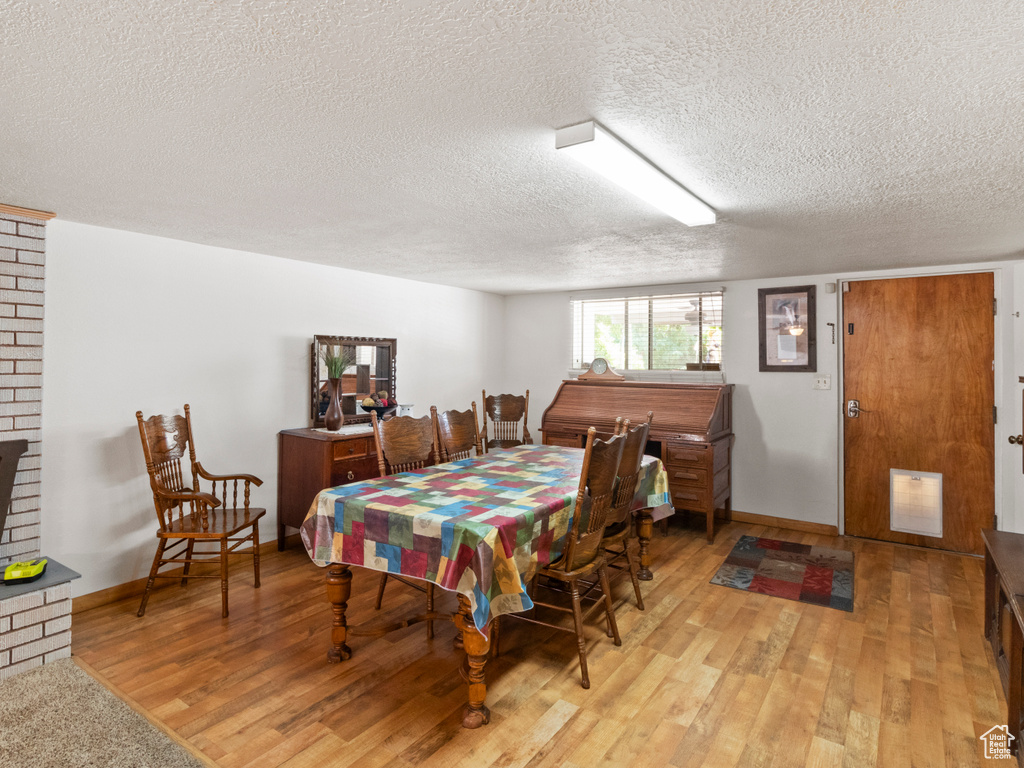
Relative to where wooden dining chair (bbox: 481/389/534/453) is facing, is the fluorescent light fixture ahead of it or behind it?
ahead

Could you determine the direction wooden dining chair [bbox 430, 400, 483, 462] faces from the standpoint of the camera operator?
facing the viewer and to the right of the viewer

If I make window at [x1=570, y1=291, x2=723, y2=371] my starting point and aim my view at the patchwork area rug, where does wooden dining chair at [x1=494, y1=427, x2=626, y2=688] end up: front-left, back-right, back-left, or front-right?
front-right

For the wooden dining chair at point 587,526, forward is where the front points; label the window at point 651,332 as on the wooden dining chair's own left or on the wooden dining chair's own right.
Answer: on the wooden dining chair's own right

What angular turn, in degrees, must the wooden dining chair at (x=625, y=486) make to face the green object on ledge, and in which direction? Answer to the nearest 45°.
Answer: approximately 45° to its left

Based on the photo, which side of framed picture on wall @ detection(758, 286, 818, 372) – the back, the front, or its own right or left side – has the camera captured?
front

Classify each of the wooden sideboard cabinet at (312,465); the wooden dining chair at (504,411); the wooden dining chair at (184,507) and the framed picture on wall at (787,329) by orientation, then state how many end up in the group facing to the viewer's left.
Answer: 0

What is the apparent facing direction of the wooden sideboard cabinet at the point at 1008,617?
to the viewer's left

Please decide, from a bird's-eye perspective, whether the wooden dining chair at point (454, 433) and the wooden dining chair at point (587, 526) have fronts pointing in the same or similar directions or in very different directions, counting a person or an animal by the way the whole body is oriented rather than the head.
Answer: very different directions

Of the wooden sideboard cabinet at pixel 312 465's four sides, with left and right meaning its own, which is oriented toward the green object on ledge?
right

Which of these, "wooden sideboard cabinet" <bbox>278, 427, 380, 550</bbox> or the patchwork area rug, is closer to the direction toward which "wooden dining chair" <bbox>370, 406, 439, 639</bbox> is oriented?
the patchwork area rug

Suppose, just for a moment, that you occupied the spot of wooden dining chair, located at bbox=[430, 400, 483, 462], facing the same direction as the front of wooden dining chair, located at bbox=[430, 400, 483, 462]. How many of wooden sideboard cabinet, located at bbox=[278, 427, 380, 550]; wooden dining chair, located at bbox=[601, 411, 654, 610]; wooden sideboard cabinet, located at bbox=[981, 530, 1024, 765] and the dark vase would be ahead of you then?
2

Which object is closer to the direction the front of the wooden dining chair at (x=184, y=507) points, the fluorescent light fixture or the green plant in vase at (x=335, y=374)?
the fluorescent light fixture

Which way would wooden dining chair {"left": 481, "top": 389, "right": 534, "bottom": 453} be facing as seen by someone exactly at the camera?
facing the viewer

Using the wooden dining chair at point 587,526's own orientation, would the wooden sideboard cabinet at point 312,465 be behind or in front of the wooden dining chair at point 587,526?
in front

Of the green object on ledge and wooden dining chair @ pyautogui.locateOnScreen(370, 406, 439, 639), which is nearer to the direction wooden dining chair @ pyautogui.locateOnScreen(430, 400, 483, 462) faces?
the wooden dining chair

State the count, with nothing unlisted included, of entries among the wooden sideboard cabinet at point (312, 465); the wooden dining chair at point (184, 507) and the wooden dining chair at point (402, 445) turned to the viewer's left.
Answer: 0

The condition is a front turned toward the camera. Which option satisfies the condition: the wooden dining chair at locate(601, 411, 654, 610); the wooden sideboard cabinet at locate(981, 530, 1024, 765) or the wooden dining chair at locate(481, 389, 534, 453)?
the wooden dining chair at locate(481, 389, 534, 453)

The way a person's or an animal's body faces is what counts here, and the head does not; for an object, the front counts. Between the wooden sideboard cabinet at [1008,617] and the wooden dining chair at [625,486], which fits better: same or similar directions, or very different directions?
same or similar directions
